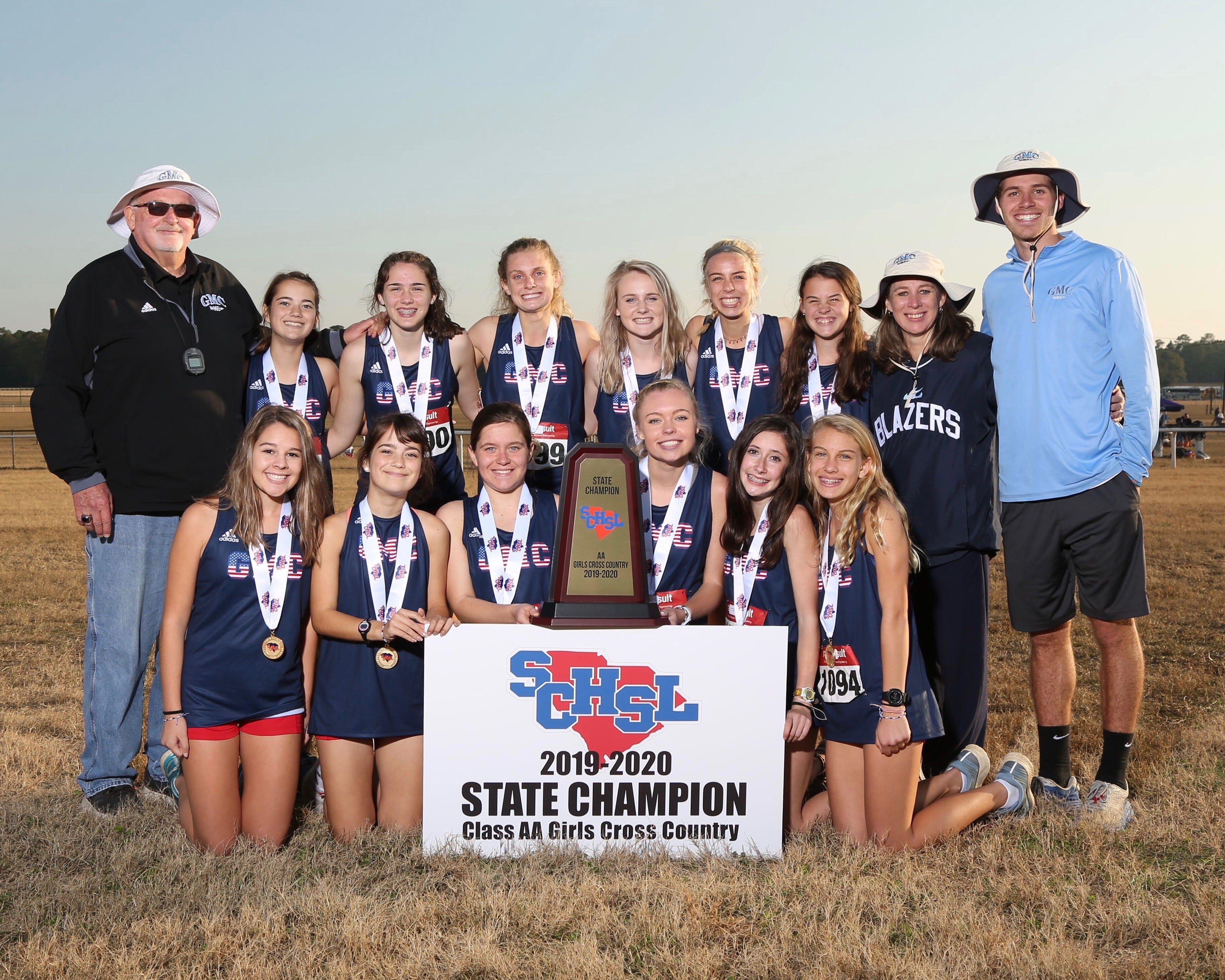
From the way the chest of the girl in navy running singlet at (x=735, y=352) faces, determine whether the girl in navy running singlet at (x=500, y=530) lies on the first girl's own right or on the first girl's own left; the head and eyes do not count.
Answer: on the first girl's own right

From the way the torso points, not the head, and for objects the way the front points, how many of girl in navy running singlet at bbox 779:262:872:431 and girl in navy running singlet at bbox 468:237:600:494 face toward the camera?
2

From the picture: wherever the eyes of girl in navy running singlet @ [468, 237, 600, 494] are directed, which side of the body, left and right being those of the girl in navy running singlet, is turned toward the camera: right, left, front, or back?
front

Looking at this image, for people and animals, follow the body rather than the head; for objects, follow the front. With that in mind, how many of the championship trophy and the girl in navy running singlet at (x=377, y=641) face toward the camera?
2

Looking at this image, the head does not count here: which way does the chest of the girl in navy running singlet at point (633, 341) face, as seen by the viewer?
toward the camera

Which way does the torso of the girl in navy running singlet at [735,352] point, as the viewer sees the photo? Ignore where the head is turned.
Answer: toward the camera

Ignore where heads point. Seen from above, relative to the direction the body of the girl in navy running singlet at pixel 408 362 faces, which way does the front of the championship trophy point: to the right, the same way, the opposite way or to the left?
the same way

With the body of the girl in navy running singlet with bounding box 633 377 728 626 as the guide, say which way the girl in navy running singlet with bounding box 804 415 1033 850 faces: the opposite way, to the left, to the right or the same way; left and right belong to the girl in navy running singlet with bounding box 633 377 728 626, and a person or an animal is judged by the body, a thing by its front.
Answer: the same way

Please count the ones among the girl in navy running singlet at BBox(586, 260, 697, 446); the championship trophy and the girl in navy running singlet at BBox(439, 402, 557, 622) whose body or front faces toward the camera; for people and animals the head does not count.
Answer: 3

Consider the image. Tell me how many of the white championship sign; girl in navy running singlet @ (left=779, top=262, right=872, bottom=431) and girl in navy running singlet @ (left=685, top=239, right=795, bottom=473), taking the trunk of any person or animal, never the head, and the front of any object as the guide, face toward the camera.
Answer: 3

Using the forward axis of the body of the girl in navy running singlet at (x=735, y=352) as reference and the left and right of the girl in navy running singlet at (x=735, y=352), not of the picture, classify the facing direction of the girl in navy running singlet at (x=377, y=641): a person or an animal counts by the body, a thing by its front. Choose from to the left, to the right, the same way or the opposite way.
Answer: the same way

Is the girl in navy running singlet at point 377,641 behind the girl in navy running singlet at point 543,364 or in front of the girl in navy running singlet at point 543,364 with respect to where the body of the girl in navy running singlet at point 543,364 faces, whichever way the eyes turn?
in front

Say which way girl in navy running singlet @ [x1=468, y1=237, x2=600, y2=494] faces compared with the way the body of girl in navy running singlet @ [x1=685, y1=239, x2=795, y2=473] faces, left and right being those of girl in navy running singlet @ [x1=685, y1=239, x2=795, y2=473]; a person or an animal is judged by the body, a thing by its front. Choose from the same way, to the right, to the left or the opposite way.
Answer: the same way

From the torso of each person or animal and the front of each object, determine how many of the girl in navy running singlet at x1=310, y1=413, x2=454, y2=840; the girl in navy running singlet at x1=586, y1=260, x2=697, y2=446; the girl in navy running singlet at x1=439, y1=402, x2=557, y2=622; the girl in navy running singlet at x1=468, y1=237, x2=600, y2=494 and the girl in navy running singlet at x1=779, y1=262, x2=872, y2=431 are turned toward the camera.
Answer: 5
